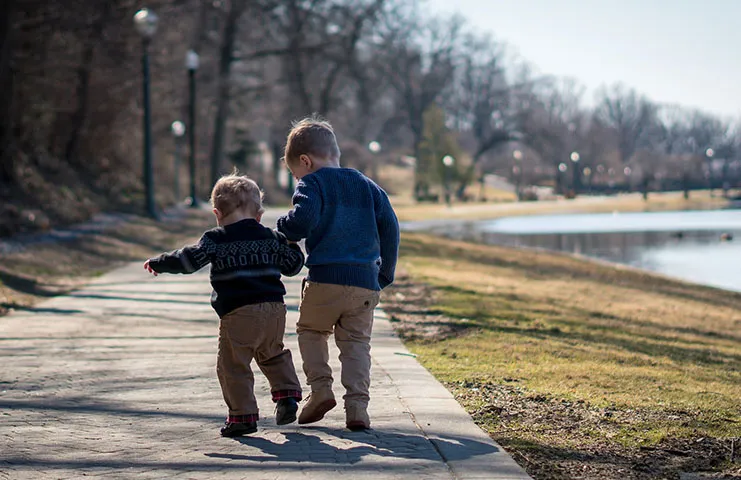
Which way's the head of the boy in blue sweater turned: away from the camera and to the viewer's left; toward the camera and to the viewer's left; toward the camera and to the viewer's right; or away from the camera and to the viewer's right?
away from the camera and to the viewer's left

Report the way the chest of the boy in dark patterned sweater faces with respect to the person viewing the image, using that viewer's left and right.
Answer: facing away from the viewer

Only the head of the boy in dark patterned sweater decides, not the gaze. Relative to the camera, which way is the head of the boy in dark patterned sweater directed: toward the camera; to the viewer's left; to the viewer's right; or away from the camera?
away from the camera
